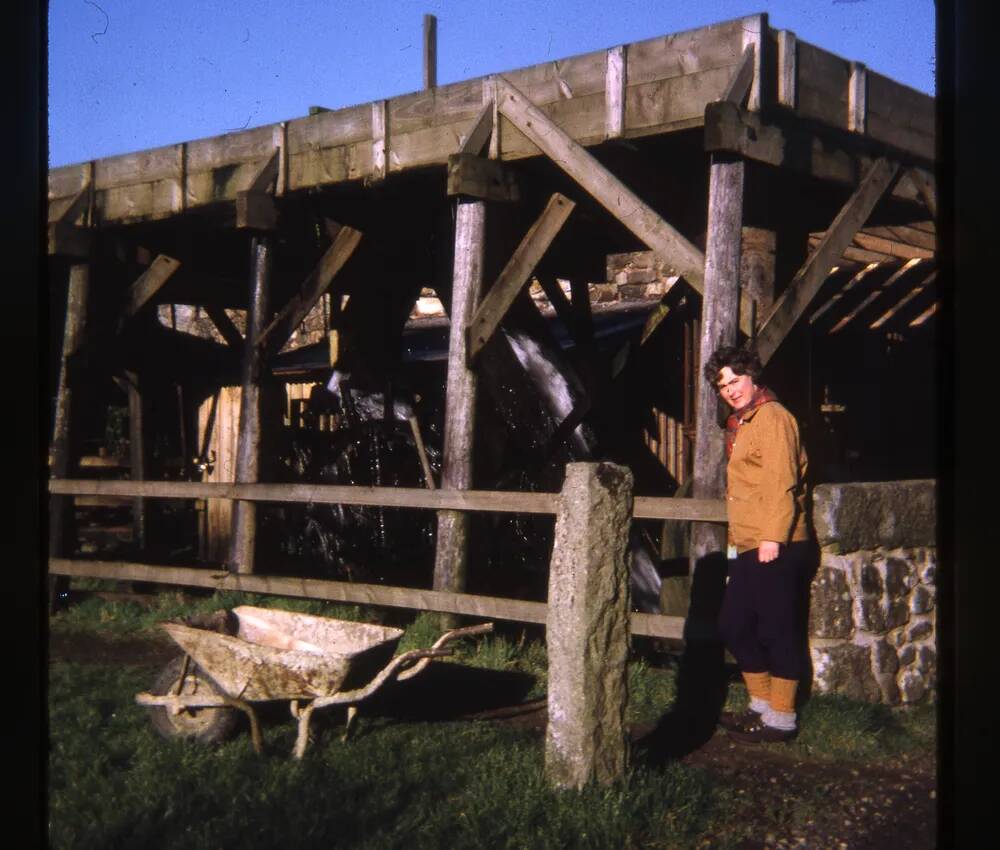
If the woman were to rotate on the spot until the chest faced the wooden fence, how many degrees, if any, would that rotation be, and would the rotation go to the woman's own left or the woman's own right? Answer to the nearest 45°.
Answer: approximately 45° to the woman's own right

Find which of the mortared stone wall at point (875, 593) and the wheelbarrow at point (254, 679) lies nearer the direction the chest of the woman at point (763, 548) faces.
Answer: the wheelbarrow

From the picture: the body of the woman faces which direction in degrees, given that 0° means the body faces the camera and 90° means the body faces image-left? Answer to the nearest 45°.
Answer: approximately 90°

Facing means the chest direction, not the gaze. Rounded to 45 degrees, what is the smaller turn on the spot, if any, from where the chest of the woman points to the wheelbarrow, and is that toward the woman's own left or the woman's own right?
0° — they already face it
